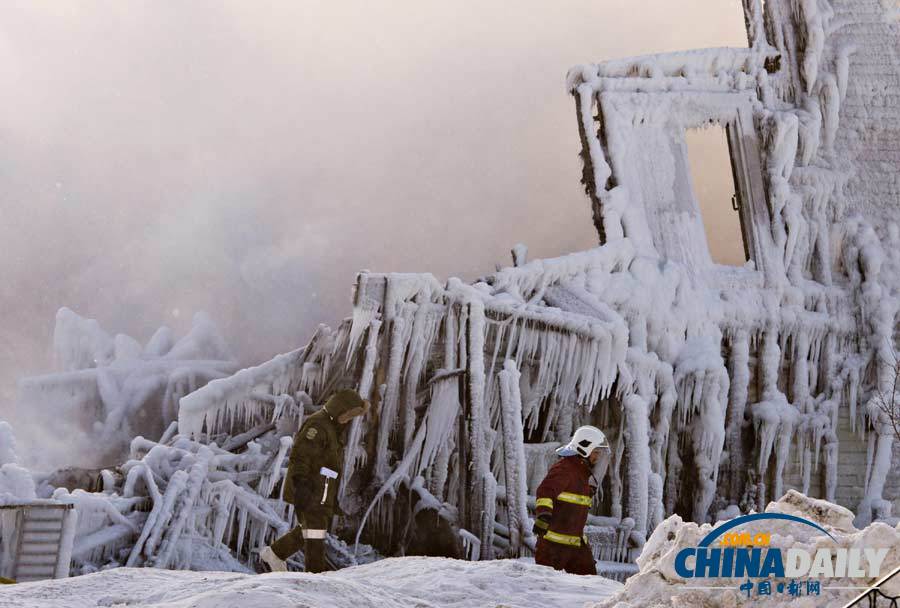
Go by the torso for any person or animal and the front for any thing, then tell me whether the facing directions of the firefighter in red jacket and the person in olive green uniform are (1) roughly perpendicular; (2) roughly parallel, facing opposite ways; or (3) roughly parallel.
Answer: roughly parallel

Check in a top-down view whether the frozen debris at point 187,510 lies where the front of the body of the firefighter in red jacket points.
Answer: no

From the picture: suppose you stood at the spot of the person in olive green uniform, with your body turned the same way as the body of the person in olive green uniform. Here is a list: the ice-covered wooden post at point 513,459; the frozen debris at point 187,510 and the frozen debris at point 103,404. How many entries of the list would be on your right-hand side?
0

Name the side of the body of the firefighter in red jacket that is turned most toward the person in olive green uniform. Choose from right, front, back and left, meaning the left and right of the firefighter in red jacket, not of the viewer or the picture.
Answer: back

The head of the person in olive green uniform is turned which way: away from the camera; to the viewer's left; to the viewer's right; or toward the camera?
to the viewer's right

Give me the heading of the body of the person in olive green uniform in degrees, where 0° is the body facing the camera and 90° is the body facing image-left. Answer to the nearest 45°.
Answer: approximately 270°

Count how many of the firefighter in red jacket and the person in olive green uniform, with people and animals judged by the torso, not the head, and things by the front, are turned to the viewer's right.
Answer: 2

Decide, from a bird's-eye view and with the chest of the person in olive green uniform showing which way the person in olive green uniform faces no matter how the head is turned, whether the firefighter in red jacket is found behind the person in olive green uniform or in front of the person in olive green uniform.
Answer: in front

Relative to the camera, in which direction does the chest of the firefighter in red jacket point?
to the viewer's right

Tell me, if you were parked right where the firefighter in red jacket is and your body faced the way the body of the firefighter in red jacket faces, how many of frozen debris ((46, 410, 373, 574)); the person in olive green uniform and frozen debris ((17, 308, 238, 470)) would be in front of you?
0
